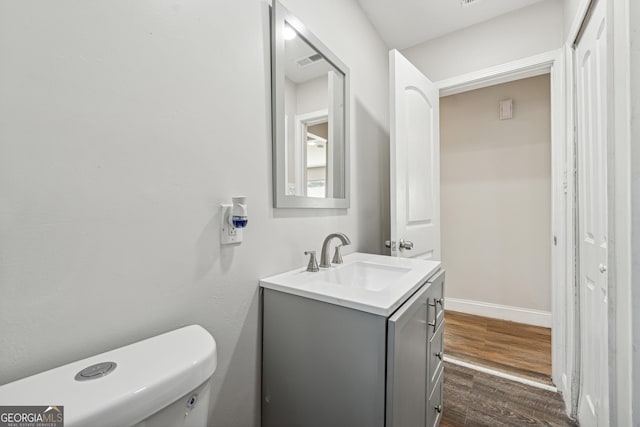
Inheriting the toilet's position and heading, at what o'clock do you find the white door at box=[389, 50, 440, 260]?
The white door is roughly at 10 o'clock from the toilet.

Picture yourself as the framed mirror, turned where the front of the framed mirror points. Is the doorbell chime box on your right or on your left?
on your left

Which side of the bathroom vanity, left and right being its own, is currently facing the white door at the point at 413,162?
left

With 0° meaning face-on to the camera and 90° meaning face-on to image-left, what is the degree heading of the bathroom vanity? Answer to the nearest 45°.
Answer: approximately 315°

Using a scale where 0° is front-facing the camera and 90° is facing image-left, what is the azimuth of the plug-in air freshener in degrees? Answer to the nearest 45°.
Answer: approximately 315°
